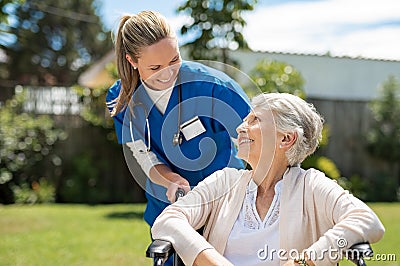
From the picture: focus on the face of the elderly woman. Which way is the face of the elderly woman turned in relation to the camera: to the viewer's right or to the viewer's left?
to the viewer's left

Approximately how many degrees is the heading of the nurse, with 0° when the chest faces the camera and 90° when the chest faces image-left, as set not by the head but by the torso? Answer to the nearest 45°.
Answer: approximately 0°

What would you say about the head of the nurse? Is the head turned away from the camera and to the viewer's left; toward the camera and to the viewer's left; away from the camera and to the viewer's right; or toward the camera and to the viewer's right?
toward the camera and to the viewer's right

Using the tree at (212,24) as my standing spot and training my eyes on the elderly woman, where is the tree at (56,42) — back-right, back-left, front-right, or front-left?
back-right

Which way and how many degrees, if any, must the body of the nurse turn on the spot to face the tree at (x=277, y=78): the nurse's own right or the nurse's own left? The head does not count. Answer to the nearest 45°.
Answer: approximately 180°

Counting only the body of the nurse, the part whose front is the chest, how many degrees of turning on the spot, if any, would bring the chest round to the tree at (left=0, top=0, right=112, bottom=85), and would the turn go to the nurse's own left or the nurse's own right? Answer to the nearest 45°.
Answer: approximately 180°

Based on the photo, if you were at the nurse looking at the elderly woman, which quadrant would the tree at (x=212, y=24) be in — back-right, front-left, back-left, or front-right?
back-left
